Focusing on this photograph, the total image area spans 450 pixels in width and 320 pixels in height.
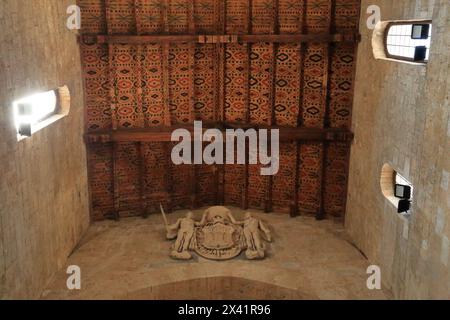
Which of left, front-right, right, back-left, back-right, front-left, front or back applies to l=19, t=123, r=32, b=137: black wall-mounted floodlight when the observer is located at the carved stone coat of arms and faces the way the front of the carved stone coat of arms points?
front-right

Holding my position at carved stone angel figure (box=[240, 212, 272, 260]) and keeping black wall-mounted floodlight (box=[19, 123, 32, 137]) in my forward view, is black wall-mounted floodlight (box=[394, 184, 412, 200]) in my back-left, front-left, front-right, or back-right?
back-left

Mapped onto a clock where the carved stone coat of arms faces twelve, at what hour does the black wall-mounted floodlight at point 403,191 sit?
The black wall-mounted floodlight is roughly at 10 o'clock from the carved stone coat of arms.

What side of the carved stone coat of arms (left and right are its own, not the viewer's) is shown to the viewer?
front

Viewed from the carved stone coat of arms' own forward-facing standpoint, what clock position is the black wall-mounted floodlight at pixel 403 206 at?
The black wall-mounted floodlight is roughly at 10 o'clock from the carved stone coat of arms.
